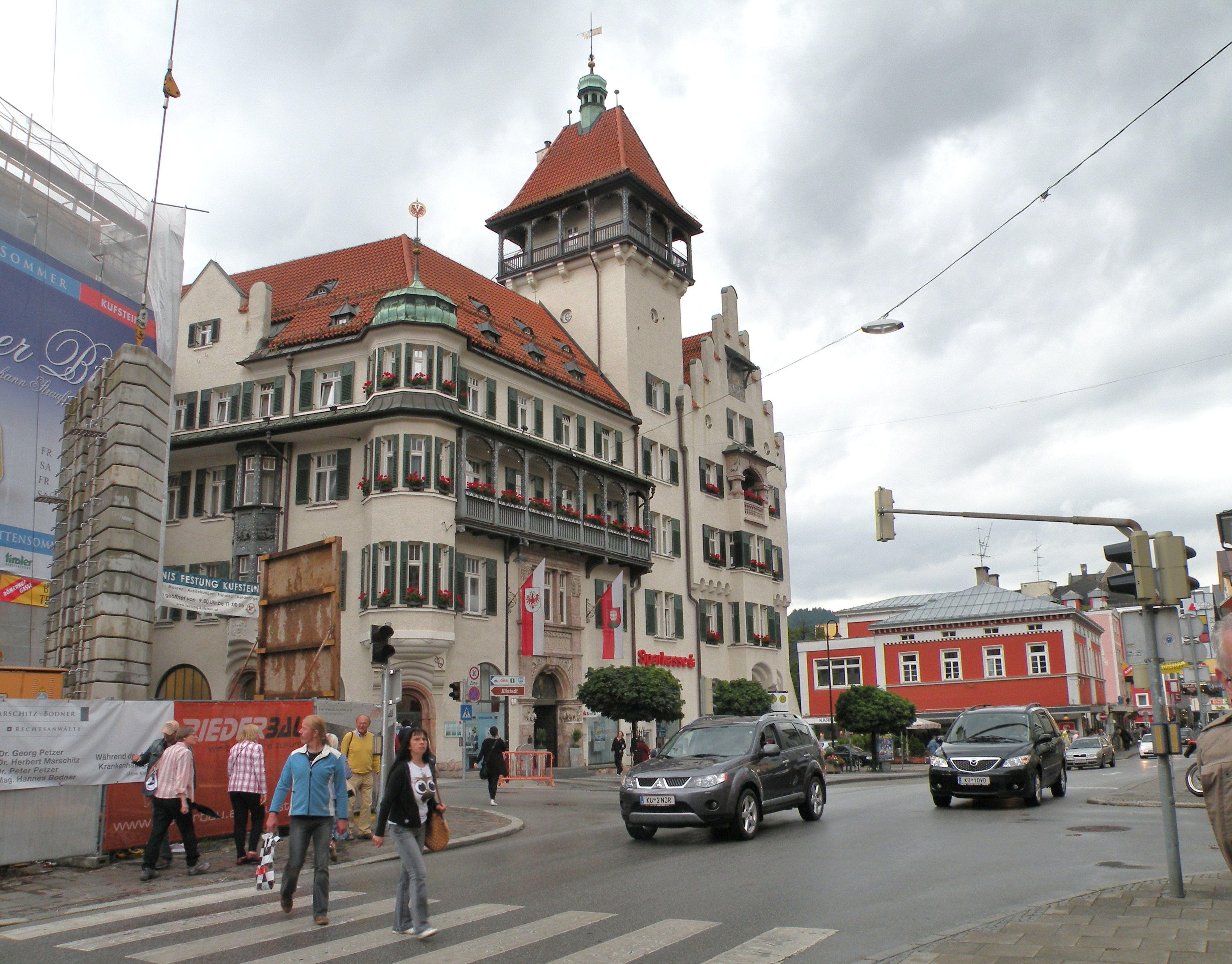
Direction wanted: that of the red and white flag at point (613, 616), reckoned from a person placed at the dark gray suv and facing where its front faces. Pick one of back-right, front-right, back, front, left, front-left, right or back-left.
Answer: back-right

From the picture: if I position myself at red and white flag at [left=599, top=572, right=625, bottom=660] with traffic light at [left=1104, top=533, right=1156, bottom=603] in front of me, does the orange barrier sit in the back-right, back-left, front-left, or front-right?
front-right

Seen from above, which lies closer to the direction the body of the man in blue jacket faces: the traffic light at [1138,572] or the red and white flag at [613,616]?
the traffic light

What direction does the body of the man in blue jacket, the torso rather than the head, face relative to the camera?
toward the camera

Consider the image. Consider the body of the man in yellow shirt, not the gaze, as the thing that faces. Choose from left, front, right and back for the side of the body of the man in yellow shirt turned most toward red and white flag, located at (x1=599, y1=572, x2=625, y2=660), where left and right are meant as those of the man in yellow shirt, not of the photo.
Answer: back

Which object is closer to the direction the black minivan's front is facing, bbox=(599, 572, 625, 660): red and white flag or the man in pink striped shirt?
the man in pink striped shirt

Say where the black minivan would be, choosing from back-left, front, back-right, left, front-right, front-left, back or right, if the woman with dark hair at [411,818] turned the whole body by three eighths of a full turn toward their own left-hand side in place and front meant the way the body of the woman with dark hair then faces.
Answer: front-right

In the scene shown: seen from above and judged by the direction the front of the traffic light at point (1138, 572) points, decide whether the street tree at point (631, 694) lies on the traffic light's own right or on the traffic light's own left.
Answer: on the traffic light's own right

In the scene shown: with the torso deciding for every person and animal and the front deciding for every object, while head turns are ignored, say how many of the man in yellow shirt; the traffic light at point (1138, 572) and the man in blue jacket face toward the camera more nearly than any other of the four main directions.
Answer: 2

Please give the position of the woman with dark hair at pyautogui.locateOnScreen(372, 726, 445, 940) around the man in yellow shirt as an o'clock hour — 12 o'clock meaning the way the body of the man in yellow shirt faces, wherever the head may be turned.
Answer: The woman with dark hair is roughly at 12 o'clock from the man in yellow shirt.
